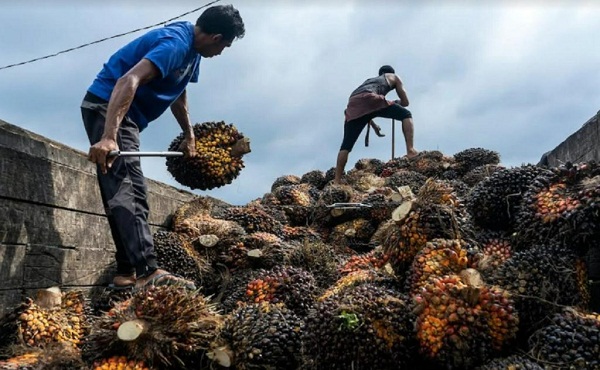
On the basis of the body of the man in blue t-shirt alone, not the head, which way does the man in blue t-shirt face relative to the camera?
to the viewer's right

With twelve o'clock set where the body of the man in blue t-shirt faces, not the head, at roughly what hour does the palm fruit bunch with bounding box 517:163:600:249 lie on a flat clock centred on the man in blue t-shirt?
The palm fruit bunch is roughly at 1 o'clock from the man in blue t-shirt.

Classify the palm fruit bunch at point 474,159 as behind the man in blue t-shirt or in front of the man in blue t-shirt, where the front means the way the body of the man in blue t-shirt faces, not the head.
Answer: in front

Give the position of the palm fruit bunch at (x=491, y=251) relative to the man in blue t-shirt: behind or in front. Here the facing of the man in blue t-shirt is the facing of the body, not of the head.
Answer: in front

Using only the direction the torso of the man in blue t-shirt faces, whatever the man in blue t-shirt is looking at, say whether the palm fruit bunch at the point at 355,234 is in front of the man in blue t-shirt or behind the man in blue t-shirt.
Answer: in front

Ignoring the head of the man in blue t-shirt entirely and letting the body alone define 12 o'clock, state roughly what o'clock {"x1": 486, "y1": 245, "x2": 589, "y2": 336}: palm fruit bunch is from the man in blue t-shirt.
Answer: The palm fruit bunch is roughly at 1 o'clock from the man in blue t-shirt.

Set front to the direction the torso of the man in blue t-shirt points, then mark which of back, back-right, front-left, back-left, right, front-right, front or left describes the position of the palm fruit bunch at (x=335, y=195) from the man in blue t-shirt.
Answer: front-left
